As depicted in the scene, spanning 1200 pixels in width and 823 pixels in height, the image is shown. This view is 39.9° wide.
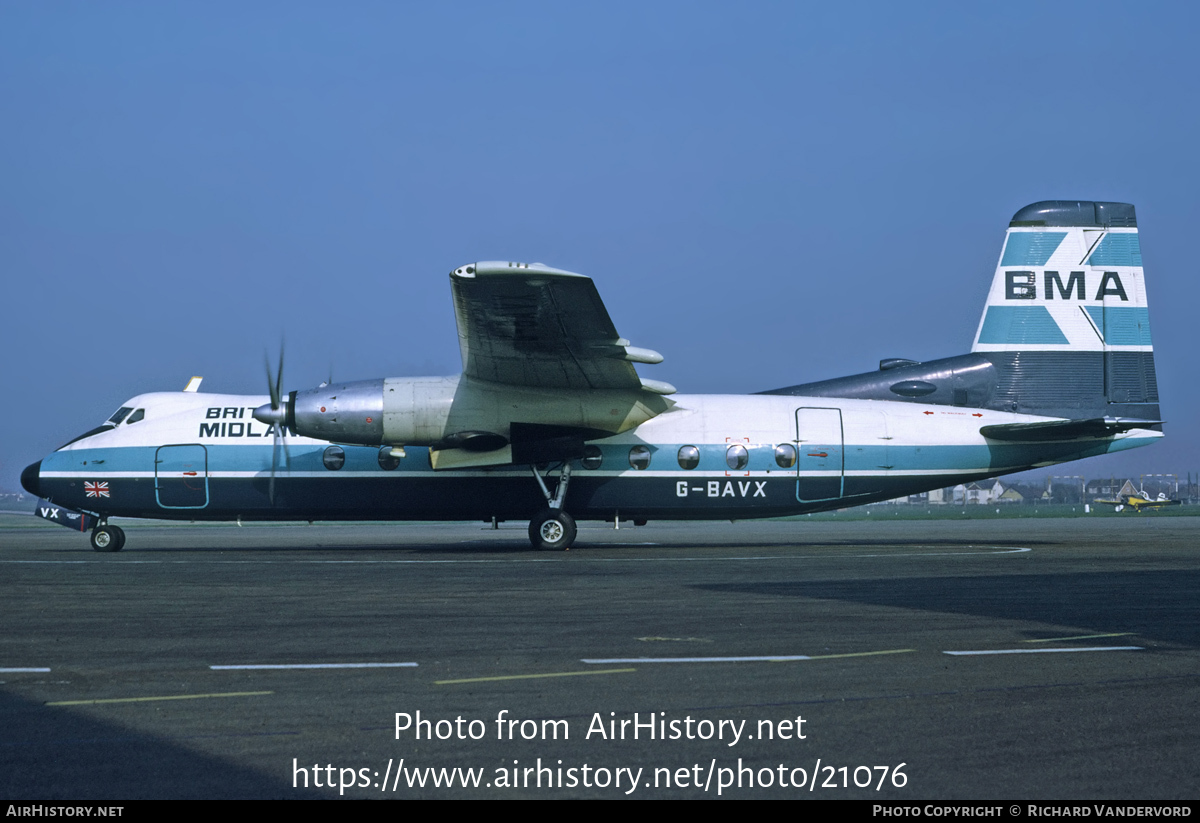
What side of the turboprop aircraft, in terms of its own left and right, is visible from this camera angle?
left
